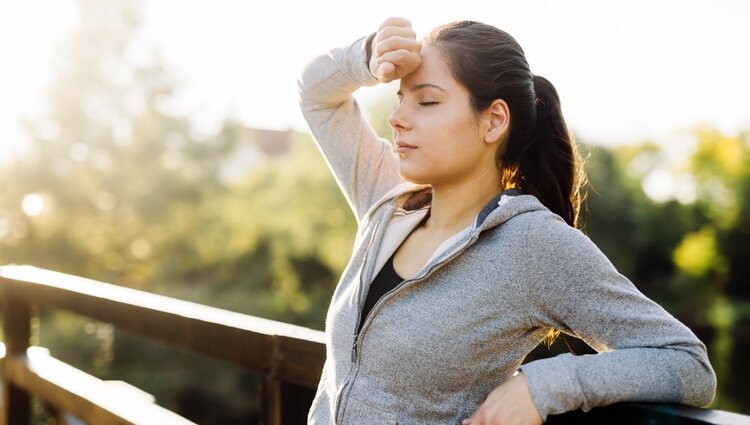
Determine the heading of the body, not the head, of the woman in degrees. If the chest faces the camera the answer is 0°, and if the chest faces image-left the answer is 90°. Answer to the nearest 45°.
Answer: approximately 45°
